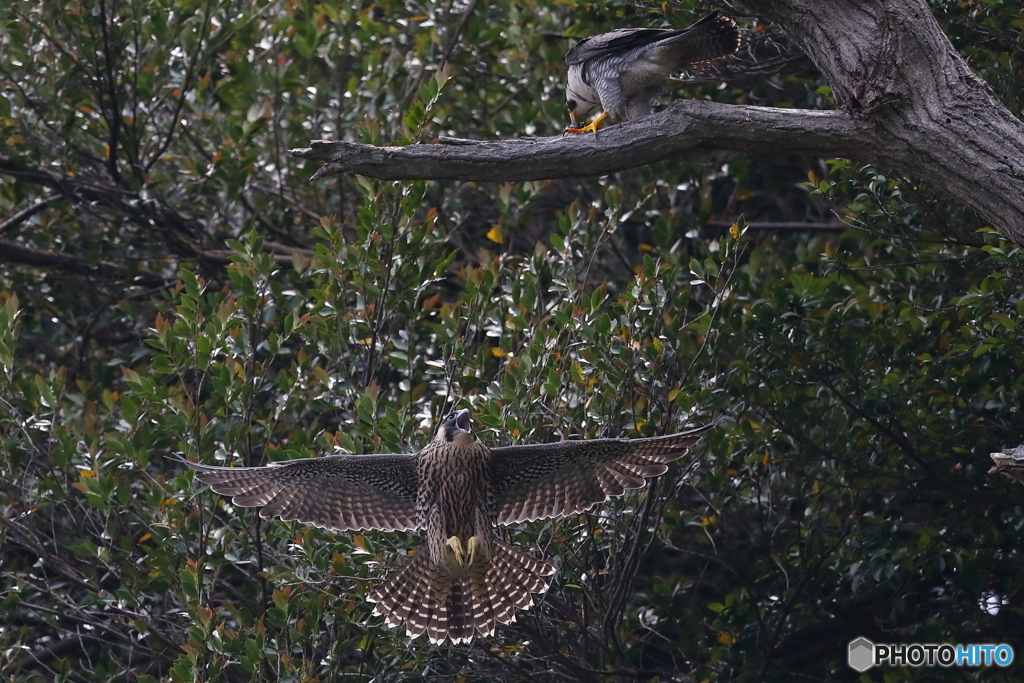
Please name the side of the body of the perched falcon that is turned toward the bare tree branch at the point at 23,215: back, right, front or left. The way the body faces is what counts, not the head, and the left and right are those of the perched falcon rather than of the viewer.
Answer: front

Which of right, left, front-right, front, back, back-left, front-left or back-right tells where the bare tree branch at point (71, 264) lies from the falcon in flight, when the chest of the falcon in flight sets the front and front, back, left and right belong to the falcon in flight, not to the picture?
back-right

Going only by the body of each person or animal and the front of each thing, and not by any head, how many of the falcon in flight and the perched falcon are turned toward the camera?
1

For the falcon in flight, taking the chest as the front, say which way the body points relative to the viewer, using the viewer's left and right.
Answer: facing the viewer

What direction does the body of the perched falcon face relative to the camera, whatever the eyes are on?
to the viewer's left

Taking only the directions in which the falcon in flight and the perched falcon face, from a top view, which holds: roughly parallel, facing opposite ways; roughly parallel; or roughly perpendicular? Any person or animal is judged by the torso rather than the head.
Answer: roughly perpendicular

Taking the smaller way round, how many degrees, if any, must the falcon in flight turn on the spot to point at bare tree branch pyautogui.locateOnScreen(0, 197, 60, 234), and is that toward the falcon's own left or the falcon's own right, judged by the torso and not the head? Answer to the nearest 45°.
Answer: approximately 135° to the falcon's own right
